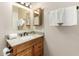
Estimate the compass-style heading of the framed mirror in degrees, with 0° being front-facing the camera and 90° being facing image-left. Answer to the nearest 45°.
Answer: approximately 315°
